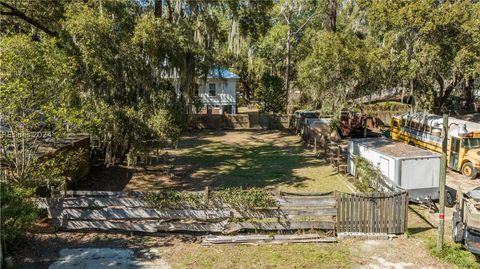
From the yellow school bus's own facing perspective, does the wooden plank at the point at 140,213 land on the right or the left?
on its right

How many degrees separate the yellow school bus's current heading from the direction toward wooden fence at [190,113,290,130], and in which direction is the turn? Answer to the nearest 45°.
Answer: approximately 180°

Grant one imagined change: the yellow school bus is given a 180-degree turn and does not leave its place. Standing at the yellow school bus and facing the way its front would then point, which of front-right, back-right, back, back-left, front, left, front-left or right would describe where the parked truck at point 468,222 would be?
back-left

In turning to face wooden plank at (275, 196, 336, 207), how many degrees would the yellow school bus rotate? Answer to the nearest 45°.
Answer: approximately 45° to its right

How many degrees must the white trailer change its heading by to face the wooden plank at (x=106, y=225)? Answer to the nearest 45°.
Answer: approximately 90° to its right

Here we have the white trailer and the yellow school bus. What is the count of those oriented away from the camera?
0

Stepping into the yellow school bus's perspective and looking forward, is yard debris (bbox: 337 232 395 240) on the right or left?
on its right

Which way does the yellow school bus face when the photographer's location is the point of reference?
facing the viewer and to the right of the viewer

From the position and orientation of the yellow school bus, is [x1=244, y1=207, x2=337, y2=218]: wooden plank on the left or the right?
on its right

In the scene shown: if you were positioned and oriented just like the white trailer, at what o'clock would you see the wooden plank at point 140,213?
The wooden plank is roughly at 3 o'clock from the white trailer.

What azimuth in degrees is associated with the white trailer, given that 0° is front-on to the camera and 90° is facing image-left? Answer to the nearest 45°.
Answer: approximately 315°
